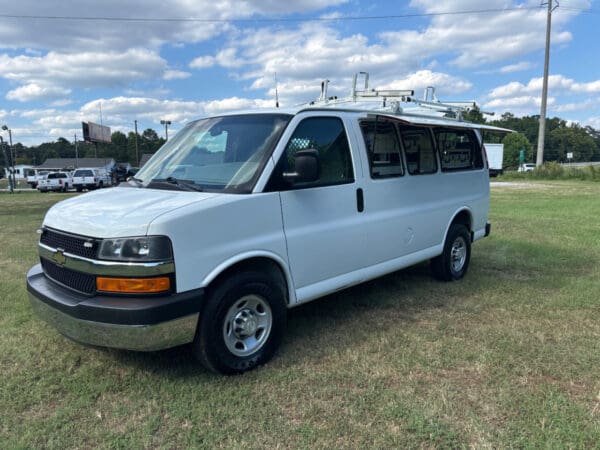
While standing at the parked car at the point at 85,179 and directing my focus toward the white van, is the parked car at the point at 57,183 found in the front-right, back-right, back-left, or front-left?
back-right

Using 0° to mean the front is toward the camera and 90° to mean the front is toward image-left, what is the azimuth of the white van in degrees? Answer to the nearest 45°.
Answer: approximately 45°

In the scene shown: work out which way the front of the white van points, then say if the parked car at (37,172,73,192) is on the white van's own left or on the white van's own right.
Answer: on the white van's own right

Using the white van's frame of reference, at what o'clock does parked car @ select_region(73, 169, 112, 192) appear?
The parked car is roughly at 4 o'clock from the white van.
